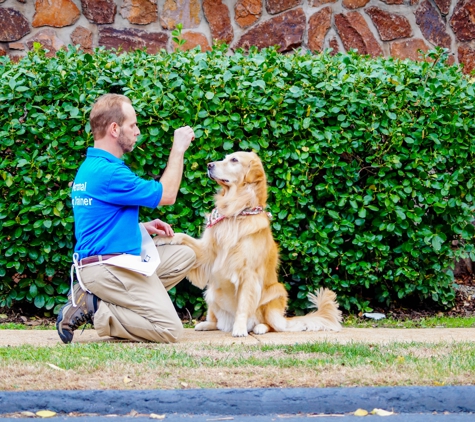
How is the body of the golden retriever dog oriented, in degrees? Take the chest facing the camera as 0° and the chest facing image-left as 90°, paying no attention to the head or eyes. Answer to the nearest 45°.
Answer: approximately 45°

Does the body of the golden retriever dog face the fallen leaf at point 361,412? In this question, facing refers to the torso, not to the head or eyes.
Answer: no

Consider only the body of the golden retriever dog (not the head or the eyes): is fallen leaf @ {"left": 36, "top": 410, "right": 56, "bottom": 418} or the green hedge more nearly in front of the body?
the fallen leaf

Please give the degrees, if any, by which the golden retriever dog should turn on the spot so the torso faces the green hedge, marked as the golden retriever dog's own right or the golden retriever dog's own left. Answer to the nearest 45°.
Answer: approximately 135° to the golden retriever dog's own right

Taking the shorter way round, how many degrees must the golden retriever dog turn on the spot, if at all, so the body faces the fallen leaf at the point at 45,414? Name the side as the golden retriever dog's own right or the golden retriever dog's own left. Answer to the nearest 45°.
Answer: approximately 45° to the golden retriever dog's own left
